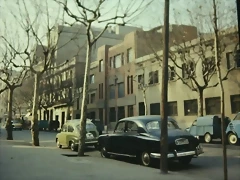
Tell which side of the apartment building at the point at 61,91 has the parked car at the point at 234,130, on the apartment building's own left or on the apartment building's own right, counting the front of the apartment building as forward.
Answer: on the apartment building's own left

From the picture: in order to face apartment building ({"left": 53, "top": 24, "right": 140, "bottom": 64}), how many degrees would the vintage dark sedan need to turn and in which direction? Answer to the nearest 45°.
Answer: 0° — it already faces it

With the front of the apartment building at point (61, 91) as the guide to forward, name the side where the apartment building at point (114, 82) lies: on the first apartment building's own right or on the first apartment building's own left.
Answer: on the first apartment building's own left

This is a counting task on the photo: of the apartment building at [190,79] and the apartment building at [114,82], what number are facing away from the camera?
0

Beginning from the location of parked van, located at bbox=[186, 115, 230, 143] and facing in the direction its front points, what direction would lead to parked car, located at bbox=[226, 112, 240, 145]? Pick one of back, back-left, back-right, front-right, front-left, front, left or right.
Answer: back

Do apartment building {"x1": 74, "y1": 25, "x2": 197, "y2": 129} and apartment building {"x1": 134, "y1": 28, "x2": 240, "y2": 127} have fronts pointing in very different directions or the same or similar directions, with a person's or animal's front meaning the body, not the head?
same or similar directions

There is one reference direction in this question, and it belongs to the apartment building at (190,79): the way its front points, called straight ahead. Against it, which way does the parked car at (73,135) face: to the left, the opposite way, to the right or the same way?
to the right

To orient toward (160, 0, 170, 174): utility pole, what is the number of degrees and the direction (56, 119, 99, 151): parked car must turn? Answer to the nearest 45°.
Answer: approximately 135° to its left

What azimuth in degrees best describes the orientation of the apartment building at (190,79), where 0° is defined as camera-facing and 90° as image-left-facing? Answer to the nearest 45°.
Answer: approximately 45°
